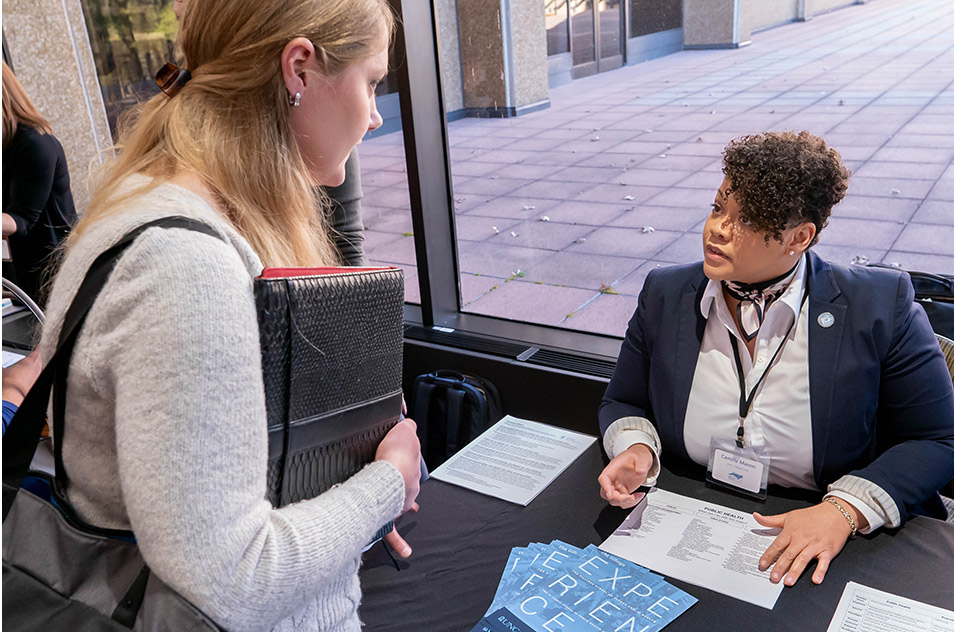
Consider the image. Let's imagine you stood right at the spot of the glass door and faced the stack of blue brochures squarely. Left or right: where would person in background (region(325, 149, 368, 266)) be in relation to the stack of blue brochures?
right

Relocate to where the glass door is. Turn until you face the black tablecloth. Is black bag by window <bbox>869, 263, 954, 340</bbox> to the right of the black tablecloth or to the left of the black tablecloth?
left

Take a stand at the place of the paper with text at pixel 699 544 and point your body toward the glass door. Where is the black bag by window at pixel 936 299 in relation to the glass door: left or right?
right

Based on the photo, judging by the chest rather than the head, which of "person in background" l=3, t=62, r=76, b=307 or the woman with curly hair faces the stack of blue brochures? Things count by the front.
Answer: the woman with curly hair

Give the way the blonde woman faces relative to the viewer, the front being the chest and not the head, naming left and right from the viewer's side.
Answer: facing away from the viewer and to the right of the viewer

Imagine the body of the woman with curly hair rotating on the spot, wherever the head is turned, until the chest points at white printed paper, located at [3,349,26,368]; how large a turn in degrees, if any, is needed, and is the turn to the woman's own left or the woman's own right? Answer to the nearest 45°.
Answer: approximately 45° to the woman's own right

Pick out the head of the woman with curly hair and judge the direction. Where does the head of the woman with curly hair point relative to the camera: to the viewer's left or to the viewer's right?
to the viewer's left

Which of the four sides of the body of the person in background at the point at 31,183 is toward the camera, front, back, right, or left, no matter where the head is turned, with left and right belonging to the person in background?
left

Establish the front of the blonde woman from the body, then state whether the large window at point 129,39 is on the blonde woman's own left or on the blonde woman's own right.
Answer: on the blonde woman's own left
